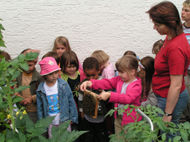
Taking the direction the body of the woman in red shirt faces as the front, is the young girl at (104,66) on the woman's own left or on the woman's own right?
on the woman's own right

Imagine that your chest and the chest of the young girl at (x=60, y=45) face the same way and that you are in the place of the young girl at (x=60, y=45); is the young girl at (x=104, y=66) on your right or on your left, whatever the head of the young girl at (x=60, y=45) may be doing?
on your left

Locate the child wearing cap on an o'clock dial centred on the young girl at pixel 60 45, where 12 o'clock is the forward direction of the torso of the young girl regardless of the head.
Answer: The child wearing cap is roughly at 1 o'clock from the young girl.

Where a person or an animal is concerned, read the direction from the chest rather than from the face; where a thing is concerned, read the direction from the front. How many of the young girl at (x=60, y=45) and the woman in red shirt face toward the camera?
1

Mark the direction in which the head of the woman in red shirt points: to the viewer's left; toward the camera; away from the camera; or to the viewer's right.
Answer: to the viewer's left

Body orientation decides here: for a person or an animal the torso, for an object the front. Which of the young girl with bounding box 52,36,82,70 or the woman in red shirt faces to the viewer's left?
the woman in red shirt

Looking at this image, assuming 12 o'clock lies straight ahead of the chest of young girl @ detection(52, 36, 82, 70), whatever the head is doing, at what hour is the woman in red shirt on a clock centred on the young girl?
The woman in red shirt is roughly at 11 o'clock from the young girl.

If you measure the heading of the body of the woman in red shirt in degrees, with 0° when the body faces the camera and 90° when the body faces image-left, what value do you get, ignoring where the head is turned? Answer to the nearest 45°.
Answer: approximately 90°
